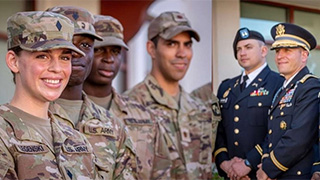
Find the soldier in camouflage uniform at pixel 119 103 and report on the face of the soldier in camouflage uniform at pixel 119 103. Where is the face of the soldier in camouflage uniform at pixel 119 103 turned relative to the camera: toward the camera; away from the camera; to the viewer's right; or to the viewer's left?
toward the camera

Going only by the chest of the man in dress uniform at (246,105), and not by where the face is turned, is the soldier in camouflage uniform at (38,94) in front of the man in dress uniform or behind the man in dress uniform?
in front

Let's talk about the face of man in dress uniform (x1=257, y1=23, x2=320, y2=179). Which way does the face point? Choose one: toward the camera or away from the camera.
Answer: toward the camera

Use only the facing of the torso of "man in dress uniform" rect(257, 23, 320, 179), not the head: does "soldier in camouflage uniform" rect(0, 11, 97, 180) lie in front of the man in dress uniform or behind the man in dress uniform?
in front

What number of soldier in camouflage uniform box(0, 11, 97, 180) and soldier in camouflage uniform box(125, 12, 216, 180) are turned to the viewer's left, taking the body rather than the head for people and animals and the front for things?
0

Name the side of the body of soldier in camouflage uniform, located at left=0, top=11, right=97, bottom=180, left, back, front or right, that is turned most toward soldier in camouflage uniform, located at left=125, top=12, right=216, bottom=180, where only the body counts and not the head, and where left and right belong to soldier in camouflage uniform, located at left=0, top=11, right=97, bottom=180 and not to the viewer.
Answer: left

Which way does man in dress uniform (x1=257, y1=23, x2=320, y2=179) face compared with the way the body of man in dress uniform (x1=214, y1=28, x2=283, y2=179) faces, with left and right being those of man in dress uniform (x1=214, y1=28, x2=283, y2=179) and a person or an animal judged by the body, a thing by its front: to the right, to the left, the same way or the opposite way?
the same way

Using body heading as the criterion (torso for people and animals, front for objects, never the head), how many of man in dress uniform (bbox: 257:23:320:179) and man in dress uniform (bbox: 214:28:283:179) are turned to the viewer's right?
0

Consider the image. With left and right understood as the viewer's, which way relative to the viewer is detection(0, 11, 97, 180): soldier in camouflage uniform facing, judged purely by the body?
facing the viewer and to the right of the viewer

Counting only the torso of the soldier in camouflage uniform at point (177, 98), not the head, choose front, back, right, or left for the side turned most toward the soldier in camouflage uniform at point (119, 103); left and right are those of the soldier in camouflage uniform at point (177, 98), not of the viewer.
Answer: right

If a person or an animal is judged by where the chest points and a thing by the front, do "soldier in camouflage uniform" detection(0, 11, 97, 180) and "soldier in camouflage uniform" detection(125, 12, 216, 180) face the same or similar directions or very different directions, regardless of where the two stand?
same or similar directions

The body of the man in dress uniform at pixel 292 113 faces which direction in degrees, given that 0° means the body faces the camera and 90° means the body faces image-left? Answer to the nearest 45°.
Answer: approximately 45°
